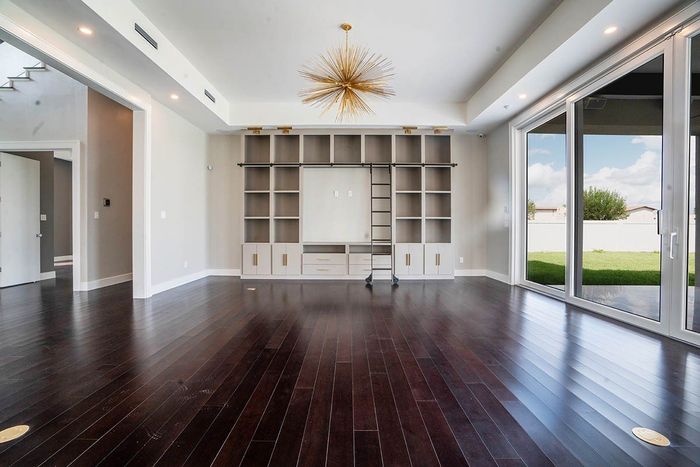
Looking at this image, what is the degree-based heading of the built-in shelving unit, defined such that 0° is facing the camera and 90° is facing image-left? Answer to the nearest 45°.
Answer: approximately 0°

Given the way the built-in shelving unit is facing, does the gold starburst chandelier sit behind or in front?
in front

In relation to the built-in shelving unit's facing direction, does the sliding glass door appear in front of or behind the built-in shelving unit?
in front

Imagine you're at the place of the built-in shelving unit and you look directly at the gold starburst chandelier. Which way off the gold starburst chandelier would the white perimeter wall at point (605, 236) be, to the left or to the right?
left

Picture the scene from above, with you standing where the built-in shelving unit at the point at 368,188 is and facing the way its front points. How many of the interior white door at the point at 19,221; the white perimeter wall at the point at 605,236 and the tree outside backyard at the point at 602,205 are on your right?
1

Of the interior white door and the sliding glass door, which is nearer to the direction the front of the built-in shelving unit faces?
the sliding glass door

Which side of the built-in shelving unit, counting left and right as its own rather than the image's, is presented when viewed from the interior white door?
right
